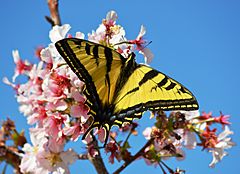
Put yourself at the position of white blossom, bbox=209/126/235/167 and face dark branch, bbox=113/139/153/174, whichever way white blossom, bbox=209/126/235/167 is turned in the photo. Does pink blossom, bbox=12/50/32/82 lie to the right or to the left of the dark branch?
right

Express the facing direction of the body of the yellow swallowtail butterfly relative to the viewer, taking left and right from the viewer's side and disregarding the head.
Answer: facing away from the viewer and to the right of the viewer

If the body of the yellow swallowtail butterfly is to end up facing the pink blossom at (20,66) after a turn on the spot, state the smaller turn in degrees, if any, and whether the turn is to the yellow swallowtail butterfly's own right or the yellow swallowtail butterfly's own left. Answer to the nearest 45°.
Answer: approximately 90° to the yellow swallowtail butterfly's own left

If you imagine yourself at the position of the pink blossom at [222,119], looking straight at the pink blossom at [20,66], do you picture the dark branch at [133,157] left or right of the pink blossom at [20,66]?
left
